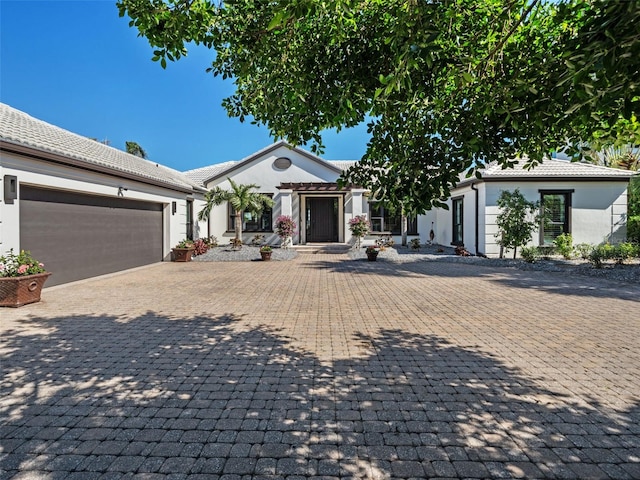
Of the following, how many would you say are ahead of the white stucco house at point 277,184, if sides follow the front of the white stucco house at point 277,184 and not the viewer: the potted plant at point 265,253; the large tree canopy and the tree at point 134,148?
2

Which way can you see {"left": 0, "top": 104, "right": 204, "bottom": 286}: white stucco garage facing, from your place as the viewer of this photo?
facing the viewer and to the right of the viewer

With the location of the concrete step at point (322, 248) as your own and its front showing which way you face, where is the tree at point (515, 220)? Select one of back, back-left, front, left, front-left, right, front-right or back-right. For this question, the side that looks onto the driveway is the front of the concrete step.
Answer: front-left

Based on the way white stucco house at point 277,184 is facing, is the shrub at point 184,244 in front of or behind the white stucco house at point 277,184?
in front

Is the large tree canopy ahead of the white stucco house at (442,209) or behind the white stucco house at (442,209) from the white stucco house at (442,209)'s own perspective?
ahead

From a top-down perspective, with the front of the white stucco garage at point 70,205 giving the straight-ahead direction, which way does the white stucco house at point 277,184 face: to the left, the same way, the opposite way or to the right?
to the right

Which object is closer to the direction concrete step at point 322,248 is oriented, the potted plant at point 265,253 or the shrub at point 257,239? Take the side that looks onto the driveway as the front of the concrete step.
the potted plant

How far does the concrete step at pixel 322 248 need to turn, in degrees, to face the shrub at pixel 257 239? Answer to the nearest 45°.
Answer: approximately 90° to its right

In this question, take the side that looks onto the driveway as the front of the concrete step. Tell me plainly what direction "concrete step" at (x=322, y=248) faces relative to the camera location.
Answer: facing the viewer

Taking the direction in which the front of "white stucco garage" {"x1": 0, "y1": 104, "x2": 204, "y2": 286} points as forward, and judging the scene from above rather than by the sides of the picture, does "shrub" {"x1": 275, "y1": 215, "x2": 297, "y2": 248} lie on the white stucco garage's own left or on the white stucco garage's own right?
on the white stucco garage's own left

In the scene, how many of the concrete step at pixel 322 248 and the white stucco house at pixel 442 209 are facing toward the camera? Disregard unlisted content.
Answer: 2

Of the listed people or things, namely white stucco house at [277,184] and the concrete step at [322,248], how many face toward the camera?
2

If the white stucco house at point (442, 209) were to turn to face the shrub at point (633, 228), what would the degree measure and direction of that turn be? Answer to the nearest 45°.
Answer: approximately 90° to its left

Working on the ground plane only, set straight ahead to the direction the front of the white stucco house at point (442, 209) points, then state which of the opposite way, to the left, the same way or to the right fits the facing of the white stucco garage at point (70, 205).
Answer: to the left

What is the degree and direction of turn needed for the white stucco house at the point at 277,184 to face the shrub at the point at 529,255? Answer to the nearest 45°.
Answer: approximately 45° to its left

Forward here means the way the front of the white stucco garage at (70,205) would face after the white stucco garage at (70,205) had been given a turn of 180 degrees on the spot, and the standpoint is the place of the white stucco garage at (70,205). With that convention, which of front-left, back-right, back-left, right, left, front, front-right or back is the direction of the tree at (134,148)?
front-right

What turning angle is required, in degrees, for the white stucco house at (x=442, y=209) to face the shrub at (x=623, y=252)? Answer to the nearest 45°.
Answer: approximately 45° to its left
